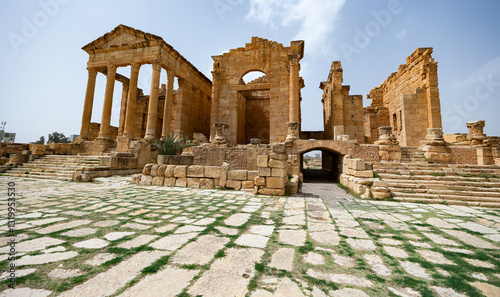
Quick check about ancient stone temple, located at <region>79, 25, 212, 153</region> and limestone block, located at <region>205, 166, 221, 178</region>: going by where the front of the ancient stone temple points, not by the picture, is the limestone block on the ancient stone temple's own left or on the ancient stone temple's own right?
on the ancient stone temple's own left

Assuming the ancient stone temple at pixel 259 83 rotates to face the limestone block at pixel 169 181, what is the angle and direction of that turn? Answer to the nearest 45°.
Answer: approximately 45° to its right

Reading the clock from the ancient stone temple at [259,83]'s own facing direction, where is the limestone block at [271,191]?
The limestone block is roughly at 12 o'clock from the ancient stone temple.

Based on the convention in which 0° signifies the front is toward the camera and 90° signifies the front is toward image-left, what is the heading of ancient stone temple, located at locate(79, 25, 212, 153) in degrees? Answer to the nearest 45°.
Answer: approximately 45°

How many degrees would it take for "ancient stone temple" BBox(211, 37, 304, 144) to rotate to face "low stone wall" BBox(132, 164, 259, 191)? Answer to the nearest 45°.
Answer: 0° — it already faces it

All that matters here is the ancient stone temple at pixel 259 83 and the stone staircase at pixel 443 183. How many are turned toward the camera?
2

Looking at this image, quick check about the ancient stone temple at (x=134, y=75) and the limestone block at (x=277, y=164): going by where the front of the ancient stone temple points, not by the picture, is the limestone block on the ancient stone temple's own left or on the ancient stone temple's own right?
on the ancient stone temple's own left

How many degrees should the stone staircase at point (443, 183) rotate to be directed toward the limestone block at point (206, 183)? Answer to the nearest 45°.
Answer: approximately 45° to its right

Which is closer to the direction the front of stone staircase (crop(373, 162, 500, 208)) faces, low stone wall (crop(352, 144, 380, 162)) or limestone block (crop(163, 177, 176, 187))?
the limestone block

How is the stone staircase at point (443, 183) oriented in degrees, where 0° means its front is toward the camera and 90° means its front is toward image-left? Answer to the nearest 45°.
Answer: approximately 0°

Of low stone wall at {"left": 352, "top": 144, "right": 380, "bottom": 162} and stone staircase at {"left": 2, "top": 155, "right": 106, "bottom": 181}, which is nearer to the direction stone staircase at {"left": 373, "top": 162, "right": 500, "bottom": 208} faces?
the stone staircase
